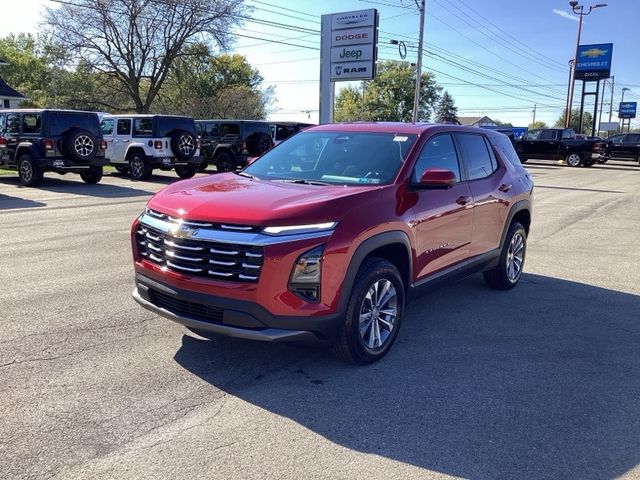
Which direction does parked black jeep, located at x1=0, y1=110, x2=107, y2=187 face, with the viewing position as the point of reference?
facing away from the viewer and to the left of the viewer

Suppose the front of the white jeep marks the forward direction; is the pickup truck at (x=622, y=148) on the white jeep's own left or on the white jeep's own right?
on the white jeep's own right

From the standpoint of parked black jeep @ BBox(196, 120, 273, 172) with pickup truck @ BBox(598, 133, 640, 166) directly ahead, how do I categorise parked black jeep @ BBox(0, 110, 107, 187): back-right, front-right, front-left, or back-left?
back-right

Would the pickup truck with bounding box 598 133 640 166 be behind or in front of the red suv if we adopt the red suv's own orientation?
behind

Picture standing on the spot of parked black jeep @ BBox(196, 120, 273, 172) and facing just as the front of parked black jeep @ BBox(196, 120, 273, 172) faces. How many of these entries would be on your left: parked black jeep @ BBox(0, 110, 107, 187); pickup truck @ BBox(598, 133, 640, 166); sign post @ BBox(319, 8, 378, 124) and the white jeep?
2

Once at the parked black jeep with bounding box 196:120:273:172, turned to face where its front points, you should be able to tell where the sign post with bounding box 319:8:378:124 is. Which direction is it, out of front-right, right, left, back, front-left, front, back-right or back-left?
right

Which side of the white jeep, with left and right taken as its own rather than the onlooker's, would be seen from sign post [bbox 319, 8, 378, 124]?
right

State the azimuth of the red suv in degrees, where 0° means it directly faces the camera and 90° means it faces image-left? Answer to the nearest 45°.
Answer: approximately 45°

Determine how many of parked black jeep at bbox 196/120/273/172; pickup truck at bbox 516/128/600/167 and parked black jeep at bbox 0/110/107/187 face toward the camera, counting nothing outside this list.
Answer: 0

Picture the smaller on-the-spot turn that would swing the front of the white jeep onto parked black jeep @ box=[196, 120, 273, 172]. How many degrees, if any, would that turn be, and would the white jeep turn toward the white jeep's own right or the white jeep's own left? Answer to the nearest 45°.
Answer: approximately 90° to the white jeep's own right

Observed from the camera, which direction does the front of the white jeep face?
facing away from the viewer and to the left of the viewer

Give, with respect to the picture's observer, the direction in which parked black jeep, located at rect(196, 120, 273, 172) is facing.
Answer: facing away from the viewer and to the left of the viewer
